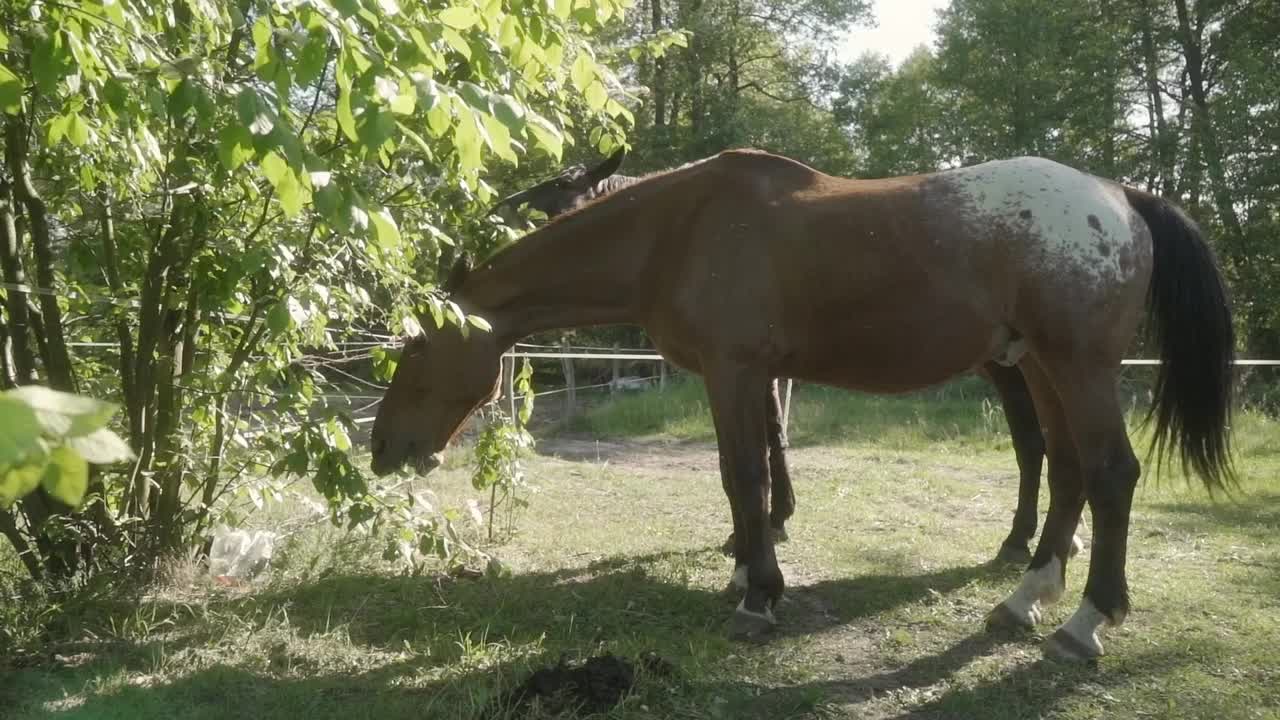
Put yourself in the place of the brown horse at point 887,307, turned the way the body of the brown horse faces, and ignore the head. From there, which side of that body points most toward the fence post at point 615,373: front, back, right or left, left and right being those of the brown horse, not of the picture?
right

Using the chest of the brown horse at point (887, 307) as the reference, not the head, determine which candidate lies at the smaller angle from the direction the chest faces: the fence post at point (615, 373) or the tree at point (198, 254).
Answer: the tree

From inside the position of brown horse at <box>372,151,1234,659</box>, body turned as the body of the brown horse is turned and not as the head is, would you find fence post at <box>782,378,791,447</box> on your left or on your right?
on your right

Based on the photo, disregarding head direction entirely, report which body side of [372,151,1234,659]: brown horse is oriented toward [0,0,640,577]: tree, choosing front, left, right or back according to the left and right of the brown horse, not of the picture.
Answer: front

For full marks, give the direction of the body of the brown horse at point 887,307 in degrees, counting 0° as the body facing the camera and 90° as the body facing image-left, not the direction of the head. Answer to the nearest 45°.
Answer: approximately 90°

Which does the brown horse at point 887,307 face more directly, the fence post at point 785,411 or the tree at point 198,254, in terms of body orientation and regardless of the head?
the tree
